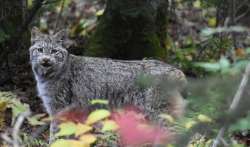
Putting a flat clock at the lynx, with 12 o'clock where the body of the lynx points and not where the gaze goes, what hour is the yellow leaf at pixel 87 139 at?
The yellow leaf is roughly at 9 o'clock from the lynx.

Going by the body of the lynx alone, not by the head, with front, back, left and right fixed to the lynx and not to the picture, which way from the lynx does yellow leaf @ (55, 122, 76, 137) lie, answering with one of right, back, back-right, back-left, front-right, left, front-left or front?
left

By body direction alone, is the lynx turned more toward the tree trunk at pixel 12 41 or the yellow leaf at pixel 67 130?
the tree trunk

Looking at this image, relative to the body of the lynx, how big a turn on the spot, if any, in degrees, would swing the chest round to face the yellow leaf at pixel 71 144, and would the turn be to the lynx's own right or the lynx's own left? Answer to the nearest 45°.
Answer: approximately 90° to the lynx's own left

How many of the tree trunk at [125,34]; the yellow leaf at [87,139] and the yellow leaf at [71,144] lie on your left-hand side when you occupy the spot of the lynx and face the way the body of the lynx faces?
2

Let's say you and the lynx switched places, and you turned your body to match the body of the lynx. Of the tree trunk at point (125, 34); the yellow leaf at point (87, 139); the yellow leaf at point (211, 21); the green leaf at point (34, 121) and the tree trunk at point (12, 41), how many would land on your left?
2

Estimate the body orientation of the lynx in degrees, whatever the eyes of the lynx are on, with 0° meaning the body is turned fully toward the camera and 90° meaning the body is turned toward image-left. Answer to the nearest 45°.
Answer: approximately 90°

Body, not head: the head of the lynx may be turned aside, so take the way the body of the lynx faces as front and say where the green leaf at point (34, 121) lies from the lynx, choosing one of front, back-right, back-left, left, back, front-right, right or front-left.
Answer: left

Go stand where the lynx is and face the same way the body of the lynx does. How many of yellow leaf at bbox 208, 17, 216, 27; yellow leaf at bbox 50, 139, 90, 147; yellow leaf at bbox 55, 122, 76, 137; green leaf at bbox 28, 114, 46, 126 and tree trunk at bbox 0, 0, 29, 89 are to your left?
3

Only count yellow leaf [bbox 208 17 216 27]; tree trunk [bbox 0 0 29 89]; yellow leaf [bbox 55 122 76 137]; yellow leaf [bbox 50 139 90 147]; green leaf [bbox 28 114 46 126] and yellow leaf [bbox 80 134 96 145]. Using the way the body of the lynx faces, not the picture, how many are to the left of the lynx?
4
